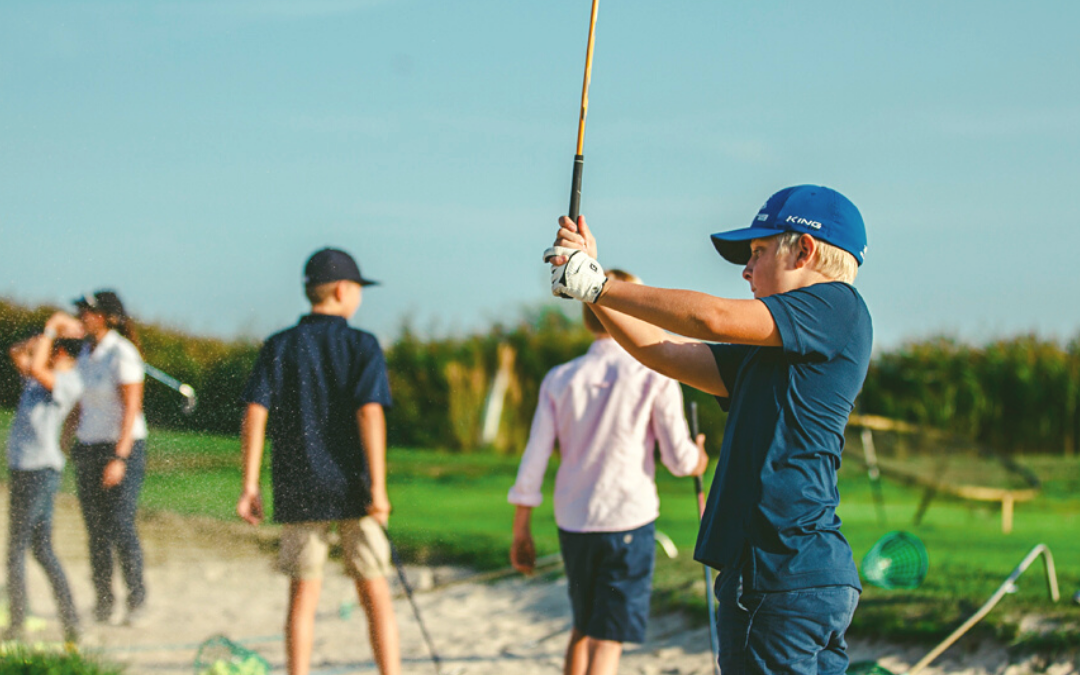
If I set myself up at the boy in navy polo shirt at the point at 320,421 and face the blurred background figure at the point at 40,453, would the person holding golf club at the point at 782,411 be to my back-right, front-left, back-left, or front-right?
back-left

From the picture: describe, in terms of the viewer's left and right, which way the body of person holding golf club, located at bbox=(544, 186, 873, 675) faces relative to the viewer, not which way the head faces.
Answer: facing to the left of the viewer

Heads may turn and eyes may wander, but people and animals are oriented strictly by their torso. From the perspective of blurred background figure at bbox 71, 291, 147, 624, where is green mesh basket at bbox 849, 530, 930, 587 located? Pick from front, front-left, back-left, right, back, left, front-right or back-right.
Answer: back-left

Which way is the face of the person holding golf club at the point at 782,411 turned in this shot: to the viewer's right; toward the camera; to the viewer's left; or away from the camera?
to the viewer's left

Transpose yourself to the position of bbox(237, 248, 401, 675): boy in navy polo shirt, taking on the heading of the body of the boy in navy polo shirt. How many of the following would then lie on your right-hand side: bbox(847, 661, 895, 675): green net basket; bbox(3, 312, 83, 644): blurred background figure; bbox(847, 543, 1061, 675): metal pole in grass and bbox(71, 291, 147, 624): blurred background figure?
2

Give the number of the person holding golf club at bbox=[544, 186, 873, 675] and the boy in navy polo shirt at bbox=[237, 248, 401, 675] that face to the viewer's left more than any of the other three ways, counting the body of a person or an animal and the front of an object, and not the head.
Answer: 1

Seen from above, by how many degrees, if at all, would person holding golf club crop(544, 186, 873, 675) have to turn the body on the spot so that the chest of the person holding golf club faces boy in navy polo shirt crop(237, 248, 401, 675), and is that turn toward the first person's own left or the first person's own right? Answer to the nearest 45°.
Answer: approximately 45° to the first person's own right

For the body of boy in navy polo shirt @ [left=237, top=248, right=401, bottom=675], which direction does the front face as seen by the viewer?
away from the camera

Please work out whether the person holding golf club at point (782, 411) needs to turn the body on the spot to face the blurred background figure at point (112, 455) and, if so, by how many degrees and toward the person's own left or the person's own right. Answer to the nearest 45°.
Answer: approximately 45° to the person's own right

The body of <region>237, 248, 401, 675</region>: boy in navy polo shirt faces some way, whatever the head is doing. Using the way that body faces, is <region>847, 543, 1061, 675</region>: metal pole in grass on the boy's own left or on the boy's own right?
on the boy's own right

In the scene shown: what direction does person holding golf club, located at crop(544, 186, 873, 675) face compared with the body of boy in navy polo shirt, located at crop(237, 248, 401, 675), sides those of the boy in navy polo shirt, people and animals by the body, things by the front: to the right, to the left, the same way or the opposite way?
to the left

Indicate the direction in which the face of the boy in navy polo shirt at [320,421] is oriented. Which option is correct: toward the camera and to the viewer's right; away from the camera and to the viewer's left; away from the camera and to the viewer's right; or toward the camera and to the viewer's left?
away from the camera and to the viewer's right
